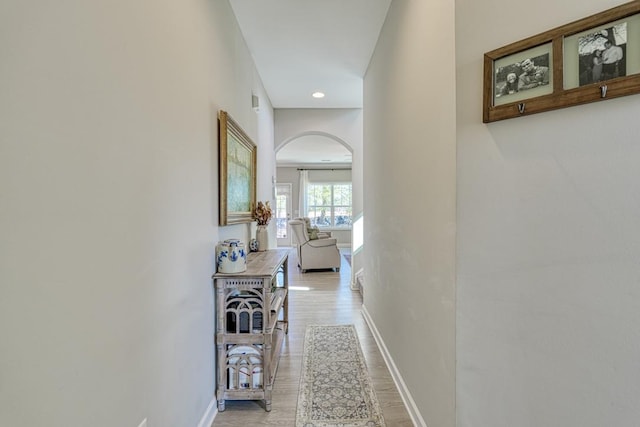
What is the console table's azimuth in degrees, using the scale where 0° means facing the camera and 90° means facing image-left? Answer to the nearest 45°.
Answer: approximately 270°

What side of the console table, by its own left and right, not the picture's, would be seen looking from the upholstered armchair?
left

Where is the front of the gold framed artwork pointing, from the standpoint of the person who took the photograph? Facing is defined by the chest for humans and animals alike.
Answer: facing to the right of the viewer

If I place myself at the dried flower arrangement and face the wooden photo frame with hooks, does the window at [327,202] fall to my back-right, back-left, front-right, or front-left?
back-left

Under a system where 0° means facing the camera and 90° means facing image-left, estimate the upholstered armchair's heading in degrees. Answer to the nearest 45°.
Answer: approximately 270°
